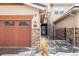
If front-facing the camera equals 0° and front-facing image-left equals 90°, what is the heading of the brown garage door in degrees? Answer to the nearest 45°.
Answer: approximately 0°
